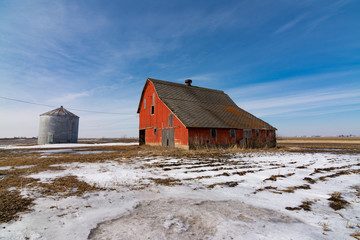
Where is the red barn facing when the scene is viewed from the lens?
facing the viewer and to the left of the viewer

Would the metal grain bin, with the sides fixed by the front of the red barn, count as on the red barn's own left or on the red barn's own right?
on the red barn's own right
